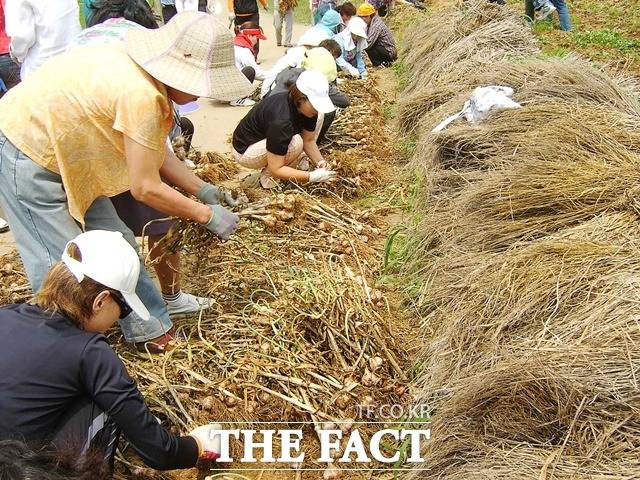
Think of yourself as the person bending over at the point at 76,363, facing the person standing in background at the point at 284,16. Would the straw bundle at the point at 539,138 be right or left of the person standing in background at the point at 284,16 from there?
right

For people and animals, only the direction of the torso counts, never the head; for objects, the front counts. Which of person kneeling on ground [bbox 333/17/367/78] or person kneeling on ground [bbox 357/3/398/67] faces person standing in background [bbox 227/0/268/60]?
person kneeling on ground [bbox 357/3/398/67]

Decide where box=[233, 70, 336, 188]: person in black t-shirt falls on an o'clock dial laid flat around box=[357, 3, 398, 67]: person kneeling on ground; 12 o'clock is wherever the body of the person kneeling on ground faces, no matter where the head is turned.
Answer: The person in black t-shirt is roughly at 9 o'clock from the person kneeling on ground.

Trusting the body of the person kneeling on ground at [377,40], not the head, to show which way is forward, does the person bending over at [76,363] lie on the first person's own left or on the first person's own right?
on the first person's own left

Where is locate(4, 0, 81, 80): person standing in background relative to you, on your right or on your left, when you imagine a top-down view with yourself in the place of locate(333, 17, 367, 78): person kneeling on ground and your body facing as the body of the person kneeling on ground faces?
on your right

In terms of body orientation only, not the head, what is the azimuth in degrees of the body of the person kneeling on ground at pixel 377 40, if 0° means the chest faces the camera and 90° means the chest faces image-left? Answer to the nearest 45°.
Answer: approximately 90°

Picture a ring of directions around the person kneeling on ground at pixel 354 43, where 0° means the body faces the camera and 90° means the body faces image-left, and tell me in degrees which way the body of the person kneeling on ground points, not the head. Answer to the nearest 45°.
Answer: approximately 315°

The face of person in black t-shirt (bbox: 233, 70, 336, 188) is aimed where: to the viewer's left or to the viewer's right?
to the viewer's right

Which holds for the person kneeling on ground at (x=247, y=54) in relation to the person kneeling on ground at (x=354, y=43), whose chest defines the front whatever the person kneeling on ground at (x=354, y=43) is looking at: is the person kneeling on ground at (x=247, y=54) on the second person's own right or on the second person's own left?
on the second person's own right
